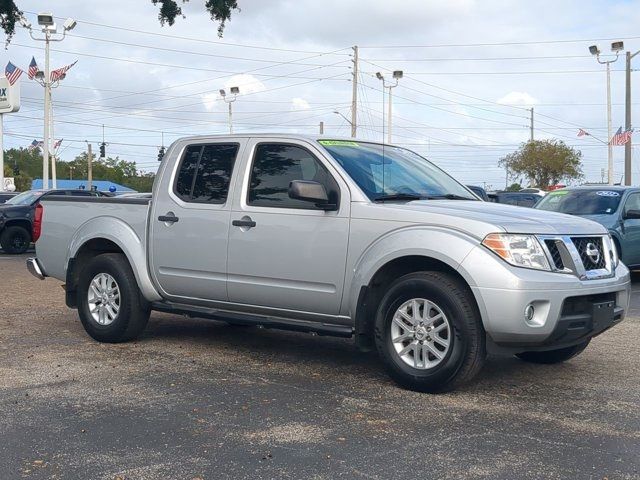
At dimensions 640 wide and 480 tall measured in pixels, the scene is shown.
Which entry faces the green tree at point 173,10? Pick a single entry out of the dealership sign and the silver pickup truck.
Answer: the dealership sign

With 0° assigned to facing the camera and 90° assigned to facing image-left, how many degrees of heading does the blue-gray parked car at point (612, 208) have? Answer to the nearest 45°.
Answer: approximately 45°

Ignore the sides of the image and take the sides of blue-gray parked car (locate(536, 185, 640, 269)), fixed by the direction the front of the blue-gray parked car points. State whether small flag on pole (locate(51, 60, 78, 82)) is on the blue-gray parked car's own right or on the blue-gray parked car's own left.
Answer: on the blue-gray parked car's own right

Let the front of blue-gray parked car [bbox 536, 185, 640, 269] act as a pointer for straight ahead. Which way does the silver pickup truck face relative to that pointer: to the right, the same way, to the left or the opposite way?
to the left

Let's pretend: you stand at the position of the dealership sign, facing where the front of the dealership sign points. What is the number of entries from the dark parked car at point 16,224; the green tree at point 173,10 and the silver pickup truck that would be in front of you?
3

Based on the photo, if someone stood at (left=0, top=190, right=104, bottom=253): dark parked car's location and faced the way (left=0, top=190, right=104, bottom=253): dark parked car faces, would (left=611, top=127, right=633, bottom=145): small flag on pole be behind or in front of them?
behind

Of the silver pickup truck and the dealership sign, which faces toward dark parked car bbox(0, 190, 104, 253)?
the dealership sign

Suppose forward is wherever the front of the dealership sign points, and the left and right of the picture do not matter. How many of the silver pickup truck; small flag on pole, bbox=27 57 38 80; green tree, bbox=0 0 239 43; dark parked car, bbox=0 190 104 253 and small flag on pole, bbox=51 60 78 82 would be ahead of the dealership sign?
3

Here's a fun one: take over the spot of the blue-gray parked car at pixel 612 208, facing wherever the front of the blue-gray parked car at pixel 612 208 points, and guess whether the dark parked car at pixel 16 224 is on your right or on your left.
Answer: on your right
